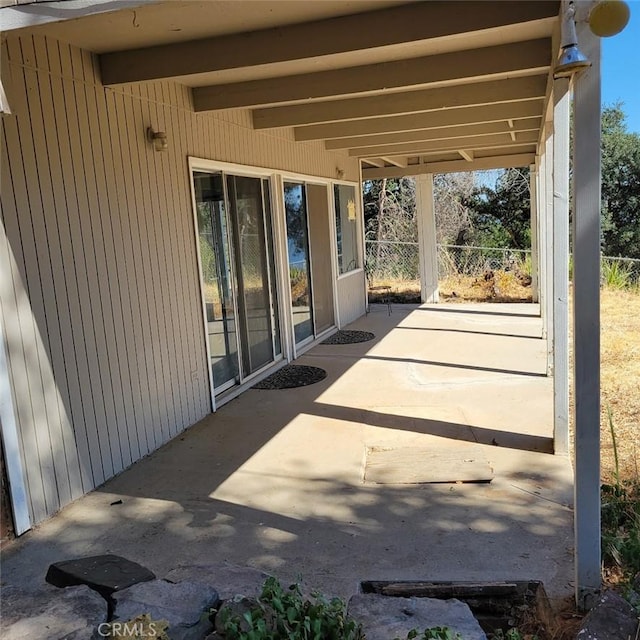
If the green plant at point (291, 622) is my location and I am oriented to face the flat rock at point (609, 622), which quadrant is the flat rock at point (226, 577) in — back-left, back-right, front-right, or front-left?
back-left

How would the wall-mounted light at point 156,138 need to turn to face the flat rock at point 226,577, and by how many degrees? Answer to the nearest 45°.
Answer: approximately 90° to its right

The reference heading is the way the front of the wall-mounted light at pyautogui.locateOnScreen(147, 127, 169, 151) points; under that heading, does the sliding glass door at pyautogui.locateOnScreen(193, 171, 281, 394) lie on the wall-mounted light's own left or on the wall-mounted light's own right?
on the wall-mounted light's own left

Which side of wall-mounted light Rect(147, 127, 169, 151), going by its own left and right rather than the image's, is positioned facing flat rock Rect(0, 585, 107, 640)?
right

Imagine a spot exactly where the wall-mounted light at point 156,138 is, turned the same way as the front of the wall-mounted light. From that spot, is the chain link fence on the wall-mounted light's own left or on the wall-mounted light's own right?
on the wall-mounted light's own left

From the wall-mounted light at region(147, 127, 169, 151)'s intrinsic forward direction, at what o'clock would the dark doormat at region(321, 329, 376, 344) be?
The dark doormat is roughly at 10 o'clock from the wall-mounted light.

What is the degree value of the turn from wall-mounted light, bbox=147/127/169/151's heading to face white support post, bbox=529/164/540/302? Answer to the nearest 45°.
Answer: approximately 45° to its left

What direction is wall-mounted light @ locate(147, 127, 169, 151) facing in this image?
to the viewer's right
